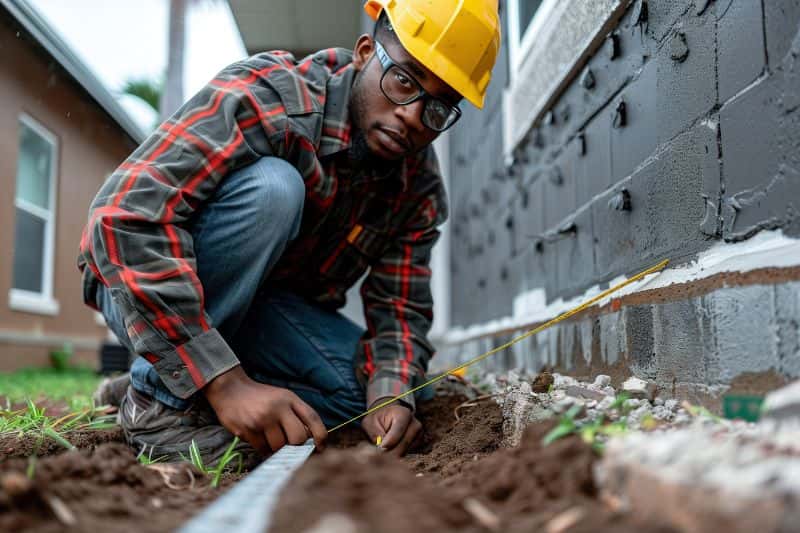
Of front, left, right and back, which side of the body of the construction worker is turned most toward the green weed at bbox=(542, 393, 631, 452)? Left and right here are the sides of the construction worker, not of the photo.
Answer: front

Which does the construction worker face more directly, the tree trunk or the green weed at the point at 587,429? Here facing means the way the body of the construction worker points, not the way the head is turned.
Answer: the green weed

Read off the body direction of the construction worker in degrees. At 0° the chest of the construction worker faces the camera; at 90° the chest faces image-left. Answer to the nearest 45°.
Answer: approximately 315°

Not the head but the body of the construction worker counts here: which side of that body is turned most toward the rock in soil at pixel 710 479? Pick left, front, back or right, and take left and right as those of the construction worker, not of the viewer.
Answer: front

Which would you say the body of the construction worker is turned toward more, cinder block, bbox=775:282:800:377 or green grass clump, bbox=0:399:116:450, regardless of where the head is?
the cinder block

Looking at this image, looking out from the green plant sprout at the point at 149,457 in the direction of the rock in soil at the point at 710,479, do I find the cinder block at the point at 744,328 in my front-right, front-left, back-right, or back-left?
front-left

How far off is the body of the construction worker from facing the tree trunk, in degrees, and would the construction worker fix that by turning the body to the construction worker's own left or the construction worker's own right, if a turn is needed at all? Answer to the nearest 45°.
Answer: approximately 135° to the construction worker's own left

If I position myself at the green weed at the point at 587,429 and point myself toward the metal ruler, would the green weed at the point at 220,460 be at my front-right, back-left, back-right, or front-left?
front-right
